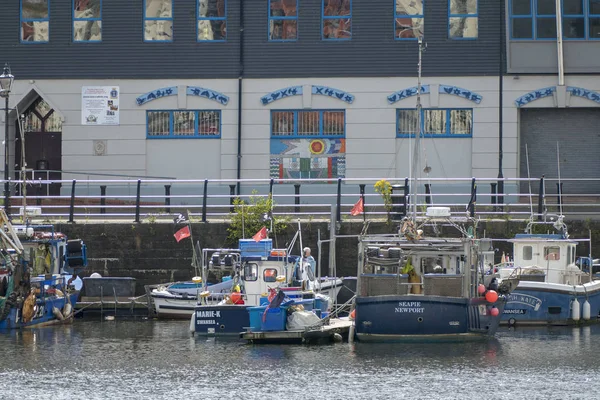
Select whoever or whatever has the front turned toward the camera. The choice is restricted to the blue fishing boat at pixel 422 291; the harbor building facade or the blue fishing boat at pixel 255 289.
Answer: the harbor building facade

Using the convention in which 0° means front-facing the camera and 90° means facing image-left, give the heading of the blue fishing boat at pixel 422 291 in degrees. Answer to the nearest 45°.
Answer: approximately 180°

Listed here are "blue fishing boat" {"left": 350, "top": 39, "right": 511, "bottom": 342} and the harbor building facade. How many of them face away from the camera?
1

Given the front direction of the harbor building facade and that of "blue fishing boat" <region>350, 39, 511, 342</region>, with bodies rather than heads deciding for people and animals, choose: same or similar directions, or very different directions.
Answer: very different directions

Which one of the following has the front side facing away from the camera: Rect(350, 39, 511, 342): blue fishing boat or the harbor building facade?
the blue fishing boat

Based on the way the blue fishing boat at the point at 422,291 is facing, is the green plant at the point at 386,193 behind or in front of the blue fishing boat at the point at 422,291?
in front

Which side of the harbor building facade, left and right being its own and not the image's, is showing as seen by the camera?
front

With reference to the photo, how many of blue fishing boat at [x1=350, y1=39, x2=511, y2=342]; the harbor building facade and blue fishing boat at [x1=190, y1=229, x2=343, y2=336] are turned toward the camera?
1

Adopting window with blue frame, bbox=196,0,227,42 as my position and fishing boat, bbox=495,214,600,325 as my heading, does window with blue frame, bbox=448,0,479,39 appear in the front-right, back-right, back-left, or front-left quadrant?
front-left

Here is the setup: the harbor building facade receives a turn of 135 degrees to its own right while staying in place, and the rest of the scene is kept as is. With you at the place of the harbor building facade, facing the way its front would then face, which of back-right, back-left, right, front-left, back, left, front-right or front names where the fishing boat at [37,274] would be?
left

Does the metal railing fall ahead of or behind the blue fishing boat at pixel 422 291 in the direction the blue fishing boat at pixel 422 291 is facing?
ahead

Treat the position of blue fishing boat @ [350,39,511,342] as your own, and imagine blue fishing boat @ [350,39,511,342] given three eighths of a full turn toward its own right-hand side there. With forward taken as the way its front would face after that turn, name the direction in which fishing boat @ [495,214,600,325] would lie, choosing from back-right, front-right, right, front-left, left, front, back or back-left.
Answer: left
